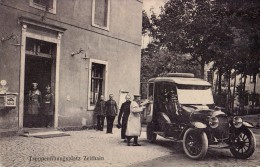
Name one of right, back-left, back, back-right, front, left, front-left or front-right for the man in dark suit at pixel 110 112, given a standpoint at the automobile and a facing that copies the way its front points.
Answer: back

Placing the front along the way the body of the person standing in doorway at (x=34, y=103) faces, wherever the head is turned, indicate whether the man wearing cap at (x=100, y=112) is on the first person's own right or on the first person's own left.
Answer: on the first person's own left

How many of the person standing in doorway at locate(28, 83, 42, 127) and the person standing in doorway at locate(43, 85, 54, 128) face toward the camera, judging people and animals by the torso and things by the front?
2

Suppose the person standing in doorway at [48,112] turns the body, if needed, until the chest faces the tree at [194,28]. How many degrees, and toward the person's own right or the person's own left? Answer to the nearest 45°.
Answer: approximately 135° to the person's own left

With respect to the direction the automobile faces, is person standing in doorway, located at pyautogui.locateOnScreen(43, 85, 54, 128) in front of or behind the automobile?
behind

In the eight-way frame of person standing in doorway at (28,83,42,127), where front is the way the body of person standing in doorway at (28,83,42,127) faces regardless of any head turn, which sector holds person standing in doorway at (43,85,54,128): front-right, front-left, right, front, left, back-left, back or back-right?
back-left

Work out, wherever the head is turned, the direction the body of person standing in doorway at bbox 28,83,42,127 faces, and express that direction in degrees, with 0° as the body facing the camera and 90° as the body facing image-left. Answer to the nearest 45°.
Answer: approximately 0°

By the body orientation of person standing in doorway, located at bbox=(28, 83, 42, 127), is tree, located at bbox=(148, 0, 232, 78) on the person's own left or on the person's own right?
on the person's own left

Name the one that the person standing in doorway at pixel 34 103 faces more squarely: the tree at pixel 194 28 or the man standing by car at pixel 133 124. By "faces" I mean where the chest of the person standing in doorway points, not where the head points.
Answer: the man standing by car

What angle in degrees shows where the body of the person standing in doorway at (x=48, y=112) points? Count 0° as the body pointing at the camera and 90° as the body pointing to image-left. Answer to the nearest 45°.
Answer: approximately 0°
